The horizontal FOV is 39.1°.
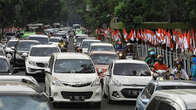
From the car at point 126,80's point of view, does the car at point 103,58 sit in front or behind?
behind

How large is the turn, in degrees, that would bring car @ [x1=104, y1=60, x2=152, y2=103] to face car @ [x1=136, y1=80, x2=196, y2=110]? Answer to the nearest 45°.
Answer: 0° — it already faces it

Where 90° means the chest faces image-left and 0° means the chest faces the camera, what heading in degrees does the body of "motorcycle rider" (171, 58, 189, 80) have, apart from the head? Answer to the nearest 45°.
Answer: approximately 0°

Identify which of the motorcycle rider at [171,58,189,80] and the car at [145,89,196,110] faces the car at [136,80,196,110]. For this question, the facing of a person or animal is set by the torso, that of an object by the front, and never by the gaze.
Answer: the motorcycle rider

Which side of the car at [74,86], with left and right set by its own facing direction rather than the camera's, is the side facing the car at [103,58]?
back

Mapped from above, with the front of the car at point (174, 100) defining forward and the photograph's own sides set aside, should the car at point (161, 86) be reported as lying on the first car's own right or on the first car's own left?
on the first car's own right

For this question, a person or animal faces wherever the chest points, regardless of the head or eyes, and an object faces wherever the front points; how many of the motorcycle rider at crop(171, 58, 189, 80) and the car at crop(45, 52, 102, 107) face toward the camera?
2
